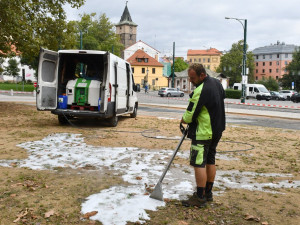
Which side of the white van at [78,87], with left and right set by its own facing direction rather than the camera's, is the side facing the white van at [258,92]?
front

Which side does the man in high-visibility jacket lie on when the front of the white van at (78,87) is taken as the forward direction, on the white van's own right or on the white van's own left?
on the white van's own right

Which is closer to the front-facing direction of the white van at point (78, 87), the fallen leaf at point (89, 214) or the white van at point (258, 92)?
the white van

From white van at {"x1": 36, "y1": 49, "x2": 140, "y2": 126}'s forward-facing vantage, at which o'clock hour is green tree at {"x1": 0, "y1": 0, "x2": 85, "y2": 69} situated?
The green tree is roughly at 10 o'clock from the white van.

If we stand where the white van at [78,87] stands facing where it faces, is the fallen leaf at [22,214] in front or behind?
behind

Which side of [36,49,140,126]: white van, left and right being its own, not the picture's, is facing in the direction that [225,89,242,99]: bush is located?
front

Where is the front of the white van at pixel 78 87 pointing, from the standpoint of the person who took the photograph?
facing away from the viewer and to the right of the viewer

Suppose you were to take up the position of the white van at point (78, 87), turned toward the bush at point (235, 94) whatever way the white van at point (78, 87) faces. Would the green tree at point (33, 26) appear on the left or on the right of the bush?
left

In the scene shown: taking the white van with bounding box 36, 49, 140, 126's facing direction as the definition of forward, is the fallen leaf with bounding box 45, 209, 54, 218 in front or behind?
behind

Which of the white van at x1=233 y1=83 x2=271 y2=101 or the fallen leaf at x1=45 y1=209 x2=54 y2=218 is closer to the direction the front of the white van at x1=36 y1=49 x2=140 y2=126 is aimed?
the white van

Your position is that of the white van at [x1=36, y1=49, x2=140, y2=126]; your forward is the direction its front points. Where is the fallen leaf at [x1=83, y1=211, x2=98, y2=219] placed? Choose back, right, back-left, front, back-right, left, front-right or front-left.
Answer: back-right

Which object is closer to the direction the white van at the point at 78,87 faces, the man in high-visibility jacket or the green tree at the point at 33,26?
the green tree

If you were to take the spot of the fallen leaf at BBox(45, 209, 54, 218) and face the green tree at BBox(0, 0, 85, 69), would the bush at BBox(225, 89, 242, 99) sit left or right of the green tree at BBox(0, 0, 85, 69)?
right
